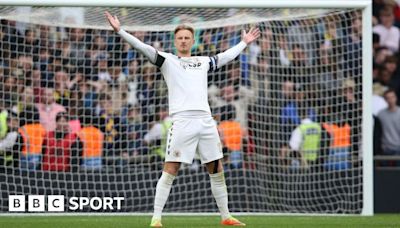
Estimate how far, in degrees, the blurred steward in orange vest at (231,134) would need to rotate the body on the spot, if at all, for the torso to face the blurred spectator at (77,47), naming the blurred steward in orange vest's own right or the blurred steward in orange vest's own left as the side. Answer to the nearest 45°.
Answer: approximately 90° to the blurred steward in orange vest's own left

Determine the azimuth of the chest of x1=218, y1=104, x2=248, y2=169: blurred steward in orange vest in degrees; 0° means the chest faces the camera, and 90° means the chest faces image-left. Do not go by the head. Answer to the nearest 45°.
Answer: approximately 180°

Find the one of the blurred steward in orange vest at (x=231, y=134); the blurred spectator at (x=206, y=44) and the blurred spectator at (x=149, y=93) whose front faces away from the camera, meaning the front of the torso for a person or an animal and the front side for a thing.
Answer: the blurred steward in orange vest at (x=231, y=134)

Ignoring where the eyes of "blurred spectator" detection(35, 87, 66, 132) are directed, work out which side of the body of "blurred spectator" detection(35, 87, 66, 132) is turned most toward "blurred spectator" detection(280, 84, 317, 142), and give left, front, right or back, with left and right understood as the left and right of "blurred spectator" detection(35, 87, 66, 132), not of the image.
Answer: left

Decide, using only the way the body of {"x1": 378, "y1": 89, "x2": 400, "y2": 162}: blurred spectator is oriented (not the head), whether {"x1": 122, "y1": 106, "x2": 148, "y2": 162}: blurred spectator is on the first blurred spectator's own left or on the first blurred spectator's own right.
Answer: on the first blurred spectator's own right

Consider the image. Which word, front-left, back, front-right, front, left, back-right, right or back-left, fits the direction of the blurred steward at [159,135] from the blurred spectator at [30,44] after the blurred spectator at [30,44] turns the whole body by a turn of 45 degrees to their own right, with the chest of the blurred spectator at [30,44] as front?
back-left

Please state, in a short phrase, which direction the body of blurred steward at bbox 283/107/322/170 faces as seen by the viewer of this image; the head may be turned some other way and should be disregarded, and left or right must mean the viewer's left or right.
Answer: facing away from the viewer and to the left of the viewer

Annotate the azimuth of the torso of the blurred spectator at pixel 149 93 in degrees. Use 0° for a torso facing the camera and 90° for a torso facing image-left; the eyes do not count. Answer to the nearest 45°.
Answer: approximately 0°

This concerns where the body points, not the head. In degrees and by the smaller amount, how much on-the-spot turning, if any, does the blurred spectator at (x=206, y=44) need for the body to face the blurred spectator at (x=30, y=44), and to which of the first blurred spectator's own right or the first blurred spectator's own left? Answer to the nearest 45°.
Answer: approximately 90° to the first blurred spectator's own right

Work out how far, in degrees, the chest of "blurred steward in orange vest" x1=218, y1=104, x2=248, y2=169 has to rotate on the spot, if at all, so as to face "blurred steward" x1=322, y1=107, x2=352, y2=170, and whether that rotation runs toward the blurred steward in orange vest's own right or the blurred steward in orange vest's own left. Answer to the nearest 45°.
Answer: approximately 90° to the blurred steward in orange vest's own right

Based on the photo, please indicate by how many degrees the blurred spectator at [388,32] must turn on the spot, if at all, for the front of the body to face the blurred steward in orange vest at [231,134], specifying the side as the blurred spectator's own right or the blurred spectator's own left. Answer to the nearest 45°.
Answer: approximately 45° to the blurred spectator's own right
